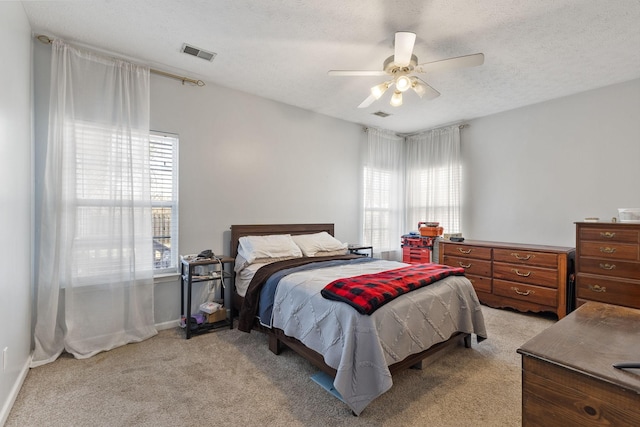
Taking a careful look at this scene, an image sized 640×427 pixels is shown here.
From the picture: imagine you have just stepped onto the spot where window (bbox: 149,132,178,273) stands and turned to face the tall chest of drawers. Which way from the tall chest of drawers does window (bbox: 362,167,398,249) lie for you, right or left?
left

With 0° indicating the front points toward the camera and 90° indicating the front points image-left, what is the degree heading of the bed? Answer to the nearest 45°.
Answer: approximately 315°

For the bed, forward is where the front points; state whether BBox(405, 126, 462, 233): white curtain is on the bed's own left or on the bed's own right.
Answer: on the bed's own left

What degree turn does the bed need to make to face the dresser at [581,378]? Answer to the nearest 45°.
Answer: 0° — it already faces it

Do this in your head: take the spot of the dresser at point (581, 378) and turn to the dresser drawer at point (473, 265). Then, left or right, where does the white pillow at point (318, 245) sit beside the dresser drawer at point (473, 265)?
left

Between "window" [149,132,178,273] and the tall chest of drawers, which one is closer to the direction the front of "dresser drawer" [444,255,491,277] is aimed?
the window
